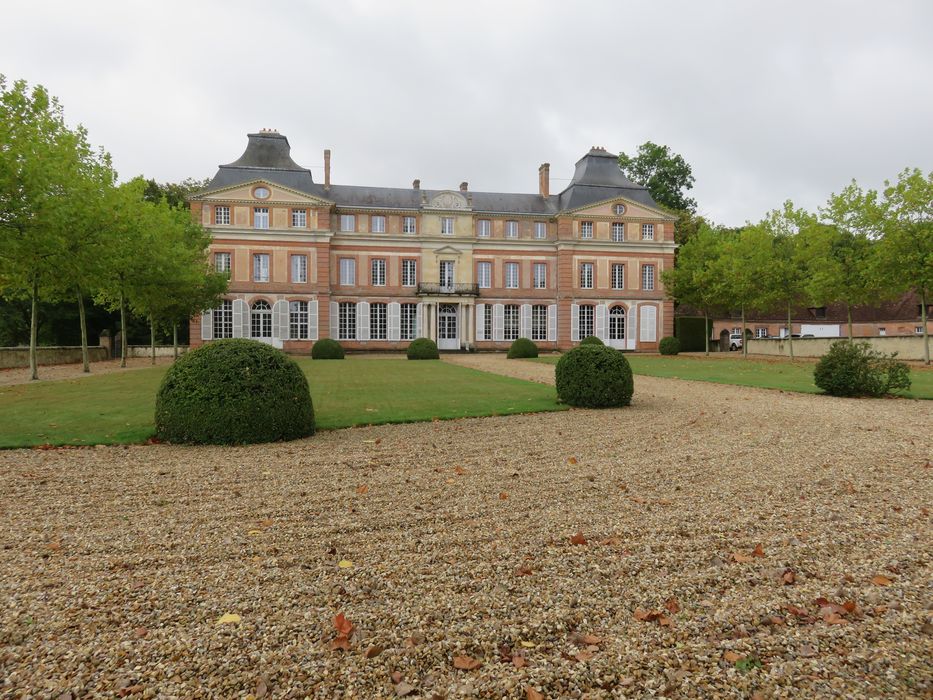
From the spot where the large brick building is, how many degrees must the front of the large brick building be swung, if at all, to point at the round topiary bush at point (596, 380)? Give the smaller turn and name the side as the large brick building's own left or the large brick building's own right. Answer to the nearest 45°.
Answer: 0° — it already faces it

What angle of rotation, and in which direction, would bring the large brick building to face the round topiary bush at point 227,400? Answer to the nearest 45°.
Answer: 0° — it already faces it

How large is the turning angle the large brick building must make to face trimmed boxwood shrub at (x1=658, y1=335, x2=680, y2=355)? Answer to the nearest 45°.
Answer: approximately 90° to its left

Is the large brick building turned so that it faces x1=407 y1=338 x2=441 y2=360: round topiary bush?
yes

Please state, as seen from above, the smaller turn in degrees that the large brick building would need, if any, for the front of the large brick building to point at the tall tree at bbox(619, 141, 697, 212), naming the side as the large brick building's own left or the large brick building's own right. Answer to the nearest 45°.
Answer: approximately 135° to the large brick building's own left

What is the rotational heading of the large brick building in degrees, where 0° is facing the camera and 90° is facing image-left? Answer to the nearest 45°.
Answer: approximately 0°

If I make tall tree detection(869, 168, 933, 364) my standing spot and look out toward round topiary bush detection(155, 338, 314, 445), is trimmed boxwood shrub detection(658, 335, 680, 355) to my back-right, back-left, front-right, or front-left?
back-right

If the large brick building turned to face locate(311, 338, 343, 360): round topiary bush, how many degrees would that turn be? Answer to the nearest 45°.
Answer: approximately 45° to its right

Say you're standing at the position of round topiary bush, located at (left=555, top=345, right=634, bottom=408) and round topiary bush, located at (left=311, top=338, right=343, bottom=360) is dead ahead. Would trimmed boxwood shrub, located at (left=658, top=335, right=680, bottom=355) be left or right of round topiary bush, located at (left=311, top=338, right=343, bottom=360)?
right

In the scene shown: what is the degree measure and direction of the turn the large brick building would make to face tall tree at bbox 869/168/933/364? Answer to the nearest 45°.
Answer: approximately 45° to its left
